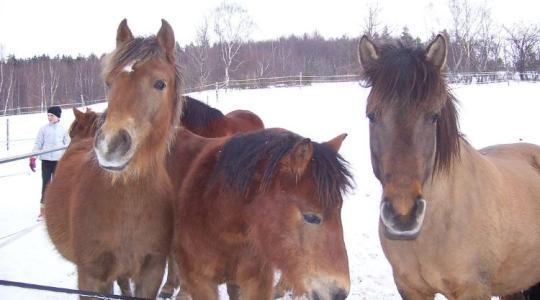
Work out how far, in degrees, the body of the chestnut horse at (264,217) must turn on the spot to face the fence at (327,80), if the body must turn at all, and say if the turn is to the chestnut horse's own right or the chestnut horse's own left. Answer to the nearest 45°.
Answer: approximately 135° to the chestnut horse's own left

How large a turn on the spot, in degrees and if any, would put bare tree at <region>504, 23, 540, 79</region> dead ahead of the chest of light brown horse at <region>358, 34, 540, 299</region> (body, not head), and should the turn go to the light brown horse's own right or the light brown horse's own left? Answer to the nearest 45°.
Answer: approximately 135° to the light brown horse's own right

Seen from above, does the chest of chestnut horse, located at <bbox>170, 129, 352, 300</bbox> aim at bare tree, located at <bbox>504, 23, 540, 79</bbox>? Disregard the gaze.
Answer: no

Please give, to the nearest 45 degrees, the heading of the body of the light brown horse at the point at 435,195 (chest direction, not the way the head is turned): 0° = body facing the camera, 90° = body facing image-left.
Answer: approximately 45°

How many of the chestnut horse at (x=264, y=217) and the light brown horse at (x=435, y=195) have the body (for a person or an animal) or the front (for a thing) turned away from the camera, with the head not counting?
0

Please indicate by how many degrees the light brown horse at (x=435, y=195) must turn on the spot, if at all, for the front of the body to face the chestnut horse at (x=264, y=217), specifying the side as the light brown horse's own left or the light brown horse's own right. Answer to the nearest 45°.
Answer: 0° — it already faces it

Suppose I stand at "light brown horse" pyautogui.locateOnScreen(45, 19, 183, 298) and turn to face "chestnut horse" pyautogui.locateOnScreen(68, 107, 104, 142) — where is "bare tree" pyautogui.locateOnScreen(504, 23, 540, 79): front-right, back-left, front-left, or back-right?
front-right

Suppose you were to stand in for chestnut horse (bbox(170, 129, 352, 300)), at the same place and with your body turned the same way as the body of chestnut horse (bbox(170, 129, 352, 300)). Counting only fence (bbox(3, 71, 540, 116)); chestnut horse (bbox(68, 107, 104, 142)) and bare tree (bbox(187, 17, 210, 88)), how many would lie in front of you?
0

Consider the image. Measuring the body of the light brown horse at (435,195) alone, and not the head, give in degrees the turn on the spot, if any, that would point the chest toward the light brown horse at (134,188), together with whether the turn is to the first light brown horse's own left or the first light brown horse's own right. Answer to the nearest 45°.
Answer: approximately 45° to the first light brown horse's own right

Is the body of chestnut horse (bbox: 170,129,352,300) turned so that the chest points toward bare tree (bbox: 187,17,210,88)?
no

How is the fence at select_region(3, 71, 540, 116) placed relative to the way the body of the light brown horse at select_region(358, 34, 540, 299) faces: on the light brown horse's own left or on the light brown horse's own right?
on the light brown horse's own right

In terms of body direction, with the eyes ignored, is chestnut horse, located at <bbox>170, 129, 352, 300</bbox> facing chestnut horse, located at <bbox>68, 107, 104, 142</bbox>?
no

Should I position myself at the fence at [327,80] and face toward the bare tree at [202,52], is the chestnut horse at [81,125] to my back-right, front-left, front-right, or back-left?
back-left
